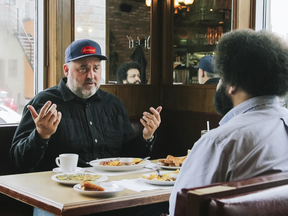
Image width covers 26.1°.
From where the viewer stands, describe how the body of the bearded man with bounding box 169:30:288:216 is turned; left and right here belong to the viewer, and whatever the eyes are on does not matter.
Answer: facing away from the viewer and to the left of the viewer

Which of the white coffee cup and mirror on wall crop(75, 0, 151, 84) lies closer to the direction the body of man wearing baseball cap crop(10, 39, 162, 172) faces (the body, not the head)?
the white coffee cup

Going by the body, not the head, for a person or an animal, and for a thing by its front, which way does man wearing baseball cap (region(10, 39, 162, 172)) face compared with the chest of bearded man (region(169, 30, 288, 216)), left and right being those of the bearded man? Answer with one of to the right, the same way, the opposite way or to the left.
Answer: the opposite way

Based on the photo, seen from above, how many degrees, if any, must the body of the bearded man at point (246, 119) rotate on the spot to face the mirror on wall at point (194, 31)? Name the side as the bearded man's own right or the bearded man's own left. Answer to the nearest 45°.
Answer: approximately 45° to the bearded man's own right

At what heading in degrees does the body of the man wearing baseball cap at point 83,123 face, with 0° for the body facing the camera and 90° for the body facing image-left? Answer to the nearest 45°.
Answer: approximately 315°

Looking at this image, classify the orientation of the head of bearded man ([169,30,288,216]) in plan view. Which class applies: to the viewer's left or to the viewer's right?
to the viewer's left

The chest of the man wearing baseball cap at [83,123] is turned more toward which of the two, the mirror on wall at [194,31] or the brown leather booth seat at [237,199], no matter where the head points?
the brown leather booth seat
